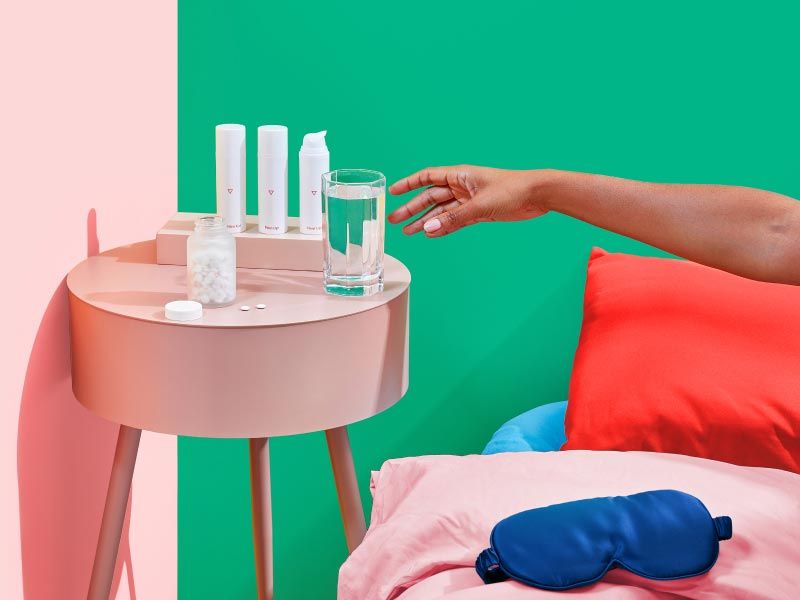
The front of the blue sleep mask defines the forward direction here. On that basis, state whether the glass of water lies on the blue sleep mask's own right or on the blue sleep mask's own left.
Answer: on the blue sleep mask's own right

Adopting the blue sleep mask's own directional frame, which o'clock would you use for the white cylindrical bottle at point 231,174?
The white cylindrical bottle is roughly at 4 o'clock from the blue sleep mask.

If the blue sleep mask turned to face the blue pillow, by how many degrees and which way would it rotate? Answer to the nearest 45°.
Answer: approximately 180°

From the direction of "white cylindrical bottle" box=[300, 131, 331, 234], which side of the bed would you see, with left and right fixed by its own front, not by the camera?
right

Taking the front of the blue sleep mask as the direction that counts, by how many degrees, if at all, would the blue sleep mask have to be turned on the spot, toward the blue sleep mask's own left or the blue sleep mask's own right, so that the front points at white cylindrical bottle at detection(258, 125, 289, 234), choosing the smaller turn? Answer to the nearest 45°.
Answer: approximately 135° to the blue sleep mask's own right

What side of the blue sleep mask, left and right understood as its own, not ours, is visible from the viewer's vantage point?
front

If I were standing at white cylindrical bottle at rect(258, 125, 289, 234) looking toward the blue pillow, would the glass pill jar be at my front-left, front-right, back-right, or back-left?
back-right

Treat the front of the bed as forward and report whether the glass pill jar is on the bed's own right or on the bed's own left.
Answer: on the bed's own right

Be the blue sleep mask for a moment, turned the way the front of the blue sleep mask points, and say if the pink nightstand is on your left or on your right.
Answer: on your right

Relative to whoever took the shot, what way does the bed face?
facing the viewer

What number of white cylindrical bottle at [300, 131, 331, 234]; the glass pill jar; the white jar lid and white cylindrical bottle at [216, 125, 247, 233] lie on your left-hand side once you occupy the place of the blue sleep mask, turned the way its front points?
0

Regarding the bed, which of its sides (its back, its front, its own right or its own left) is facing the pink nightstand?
right

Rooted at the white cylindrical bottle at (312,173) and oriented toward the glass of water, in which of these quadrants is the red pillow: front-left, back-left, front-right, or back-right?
front-left
